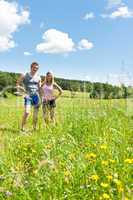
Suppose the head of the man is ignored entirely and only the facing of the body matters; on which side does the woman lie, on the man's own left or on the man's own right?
on the man's own left

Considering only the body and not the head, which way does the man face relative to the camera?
toward the camera
